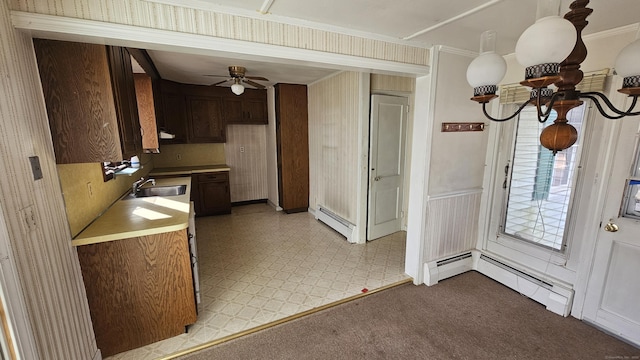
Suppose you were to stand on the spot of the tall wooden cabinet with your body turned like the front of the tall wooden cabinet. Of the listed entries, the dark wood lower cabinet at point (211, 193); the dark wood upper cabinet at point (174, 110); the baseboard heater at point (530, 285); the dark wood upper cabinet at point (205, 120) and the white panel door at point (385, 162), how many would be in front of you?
3

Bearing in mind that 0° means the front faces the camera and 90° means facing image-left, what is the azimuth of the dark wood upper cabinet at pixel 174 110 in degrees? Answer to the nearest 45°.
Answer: approximately 315°

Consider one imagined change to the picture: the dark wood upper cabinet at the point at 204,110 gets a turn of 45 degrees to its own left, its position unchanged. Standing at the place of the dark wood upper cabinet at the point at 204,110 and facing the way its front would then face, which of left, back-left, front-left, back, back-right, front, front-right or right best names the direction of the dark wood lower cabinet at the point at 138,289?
front-right

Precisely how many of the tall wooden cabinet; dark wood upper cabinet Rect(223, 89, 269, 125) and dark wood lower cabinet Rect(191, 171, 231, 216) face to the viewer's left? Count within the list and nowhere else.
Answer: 1

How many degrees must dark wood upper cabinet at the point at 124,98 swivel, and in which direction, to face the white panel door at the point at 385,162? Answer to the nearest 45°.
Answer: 0° — it already faces it

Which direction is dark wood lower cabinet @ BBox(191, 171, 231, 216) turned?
toward the camera

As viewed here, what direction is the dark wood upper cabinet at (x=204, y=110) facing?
toward the camera

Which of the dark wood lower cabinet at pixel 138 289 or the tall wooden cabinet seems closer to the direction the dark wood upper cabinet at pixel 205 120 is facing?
the dark wood lower cabinet

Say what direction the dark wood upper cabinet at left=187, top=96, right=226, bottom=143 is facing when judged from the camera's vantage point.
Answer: facing the viewer

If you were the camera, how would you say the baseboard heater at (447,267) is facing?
facing the viewer and to the right of the viewer

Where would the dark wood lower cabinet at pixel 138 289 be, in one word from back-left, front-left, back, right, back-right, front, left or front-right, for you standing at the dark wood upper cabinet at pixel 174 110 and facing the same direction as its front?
front-right

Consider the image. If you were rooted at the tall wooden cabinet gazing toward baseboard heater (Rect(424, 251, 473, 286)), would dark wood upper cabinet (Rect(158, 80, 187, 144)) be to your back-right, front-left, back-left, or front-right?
back-right

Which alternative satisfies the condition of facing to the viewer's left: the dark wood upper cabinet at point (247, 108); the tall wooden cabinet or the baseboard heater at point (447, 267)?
the tall wooden cabinet
